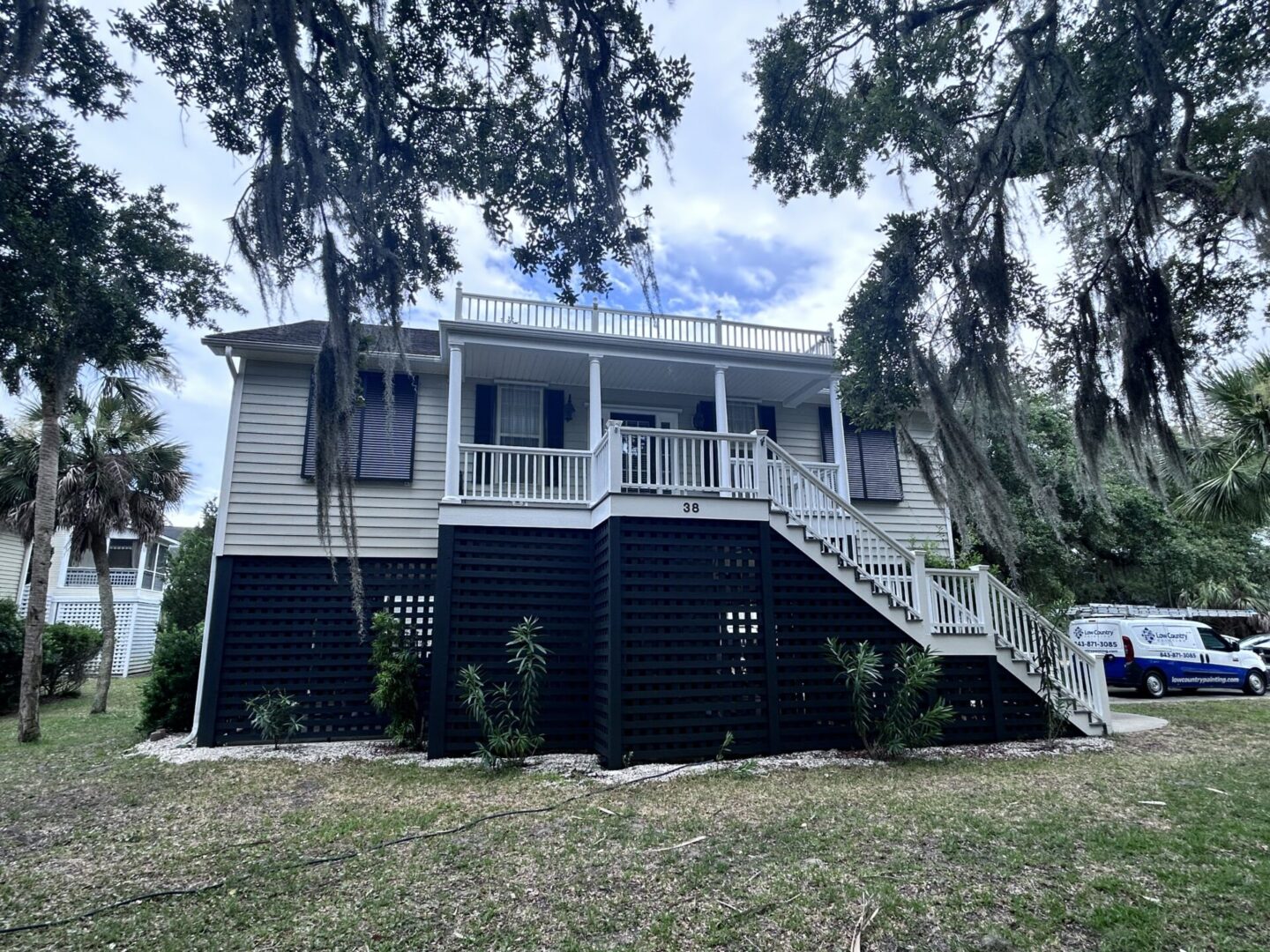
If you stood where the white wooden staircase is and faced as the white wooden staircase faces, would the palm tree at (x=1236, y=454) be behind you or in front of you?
in front

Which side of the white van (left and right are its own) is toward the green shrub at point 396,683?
back

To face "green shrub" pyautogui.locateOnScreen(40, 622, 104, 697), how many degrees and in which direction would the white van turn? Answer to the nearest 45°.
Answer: approximately 180°

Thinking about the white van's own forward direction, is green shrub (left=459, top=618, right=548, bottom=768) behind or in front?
behind

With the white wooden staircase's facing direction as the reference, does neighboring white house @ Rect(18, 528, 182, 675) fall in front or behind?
behind

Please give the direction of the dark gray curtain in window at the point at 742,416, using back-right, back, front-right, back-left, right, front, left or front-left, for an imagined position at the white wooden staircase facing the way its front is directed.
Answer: back-left

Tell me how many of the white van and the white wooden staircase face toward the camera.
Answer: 0

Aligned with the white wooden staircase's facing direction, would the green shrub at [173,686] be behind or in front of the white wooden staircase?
behind

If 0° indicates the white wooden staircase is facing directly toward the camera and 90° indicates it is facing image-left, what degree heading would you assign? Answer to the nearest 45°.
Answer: approximately 270°

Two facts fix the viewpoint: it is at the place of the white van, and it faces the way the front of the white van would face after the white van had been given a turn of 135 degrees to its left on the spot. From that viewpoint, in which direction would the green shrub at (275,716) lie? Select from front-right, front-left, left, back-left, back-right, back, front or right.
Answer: front-left

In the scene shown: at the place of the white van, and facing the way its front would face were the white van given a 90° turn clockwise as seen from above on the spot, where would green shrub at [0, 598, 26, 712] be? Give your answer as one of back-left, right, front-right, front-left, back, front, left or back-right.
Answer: right

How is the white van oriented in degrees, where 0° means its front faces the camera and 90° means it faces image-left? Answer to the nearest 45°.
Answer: approximately 225°

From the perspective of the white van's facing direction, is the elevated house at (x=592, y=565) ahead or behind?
behind
